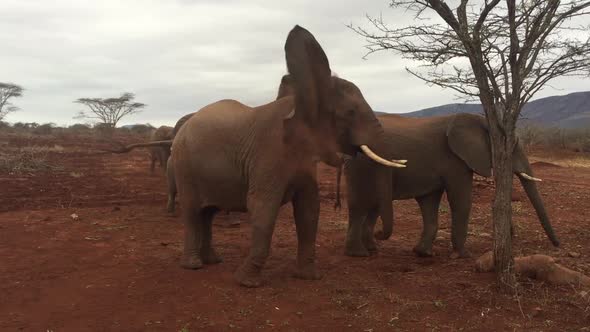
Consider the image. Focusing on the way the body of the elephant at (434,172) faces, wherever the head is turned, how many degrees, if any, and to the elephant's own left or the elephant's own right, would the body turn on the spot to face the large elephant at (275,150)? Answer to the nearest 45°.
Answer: approximately 135° to the elephant's own right

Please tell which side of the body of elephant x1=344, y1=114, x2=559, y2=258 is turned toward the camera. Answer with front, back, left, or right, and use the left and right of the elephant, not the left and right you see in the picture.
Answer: right
